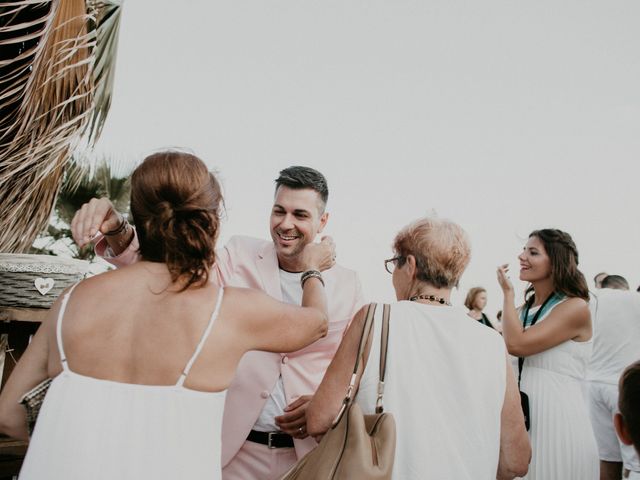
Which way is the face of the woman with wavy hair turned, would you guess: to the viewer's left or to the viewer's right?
to the viewer's left

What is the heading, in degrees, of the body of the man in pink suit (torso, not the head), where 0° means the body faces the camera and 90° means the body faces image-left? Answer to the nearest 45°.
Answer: approximately 0°

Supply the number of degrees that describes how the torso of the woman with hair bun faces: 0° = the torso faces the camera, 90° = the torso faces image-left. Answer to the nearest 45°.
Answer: approximately 180°

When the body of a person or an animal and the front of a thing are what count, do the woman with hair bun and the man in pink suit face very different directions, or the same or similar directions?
very different directions

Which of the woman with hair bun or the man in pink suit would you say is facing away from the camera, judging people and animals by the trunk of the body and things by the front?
the woman with hair bun

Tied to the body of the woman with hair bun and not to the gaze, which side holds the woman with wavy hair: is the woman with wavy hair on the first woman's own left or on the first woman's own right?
on the first woman's own right

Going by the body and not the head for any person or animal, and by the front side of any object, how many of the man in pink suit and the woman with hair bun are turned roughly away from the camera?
1

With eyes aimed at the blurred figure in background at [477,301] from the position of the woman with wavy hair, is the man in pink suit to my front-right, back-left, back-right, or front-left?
back-left

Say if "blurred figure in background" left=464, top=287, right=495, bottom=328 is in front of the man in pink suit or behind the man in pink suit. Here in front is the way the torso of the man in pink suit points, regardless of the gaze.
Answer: behind

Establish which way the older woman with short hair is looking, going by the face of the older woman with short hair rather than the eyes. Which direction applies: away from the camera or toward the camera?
away from the camera

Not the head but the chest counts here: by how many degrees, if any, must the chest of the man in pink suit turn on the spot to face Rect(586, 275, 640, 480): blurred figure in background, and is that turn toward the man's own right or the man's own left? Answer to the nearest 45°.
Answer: approximately 135° to the man's own left

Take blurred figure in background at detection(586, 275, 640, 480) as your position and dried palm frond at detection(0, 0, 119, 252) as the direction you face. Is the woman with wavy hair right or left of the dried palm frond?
left
